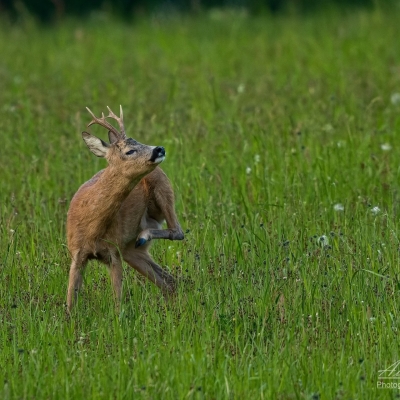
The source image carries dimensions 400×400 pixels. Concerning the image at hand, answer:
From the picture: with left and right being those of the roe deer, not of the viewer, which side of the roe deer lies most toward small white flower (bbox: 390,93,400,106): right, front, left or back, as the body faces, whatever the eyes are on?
back

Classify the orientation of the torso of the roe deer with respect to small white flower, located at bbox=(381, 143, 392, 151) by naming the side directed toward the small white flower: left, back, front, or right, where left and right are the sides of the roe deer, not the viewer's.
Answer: back

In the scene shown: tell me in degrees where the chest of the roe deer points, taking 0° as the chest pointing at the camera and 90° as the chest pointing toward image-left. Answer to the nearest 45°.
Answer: approximately 45°

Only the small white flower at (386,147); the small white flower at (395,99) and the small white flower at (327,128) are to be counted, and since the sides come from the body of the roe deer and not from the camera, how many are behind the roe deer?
3

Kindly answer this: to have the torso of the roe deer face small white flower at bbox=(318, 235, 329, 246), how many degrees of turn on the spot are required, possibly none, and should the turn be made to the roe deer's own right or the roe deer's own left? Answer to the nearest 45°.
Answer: approximately 135° to the roe deer's own left

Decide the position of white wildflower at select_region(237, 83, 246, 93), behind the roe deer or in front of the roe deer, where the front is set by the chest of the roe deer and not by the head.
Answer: behind
